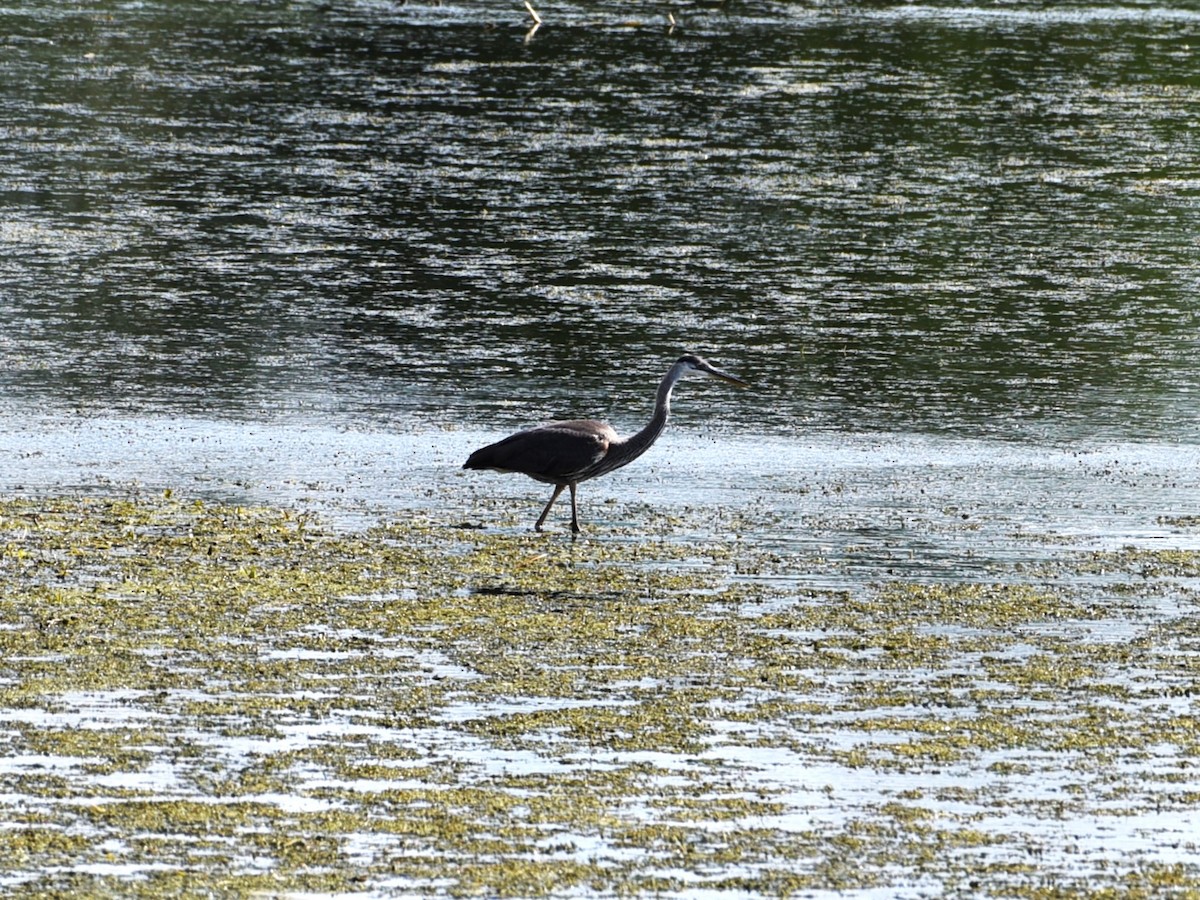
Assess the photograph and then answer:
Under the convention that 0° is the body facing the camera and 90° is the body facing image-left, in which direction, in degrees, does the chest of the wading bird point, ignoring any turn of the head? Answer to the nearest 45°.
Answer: approximately 270°
